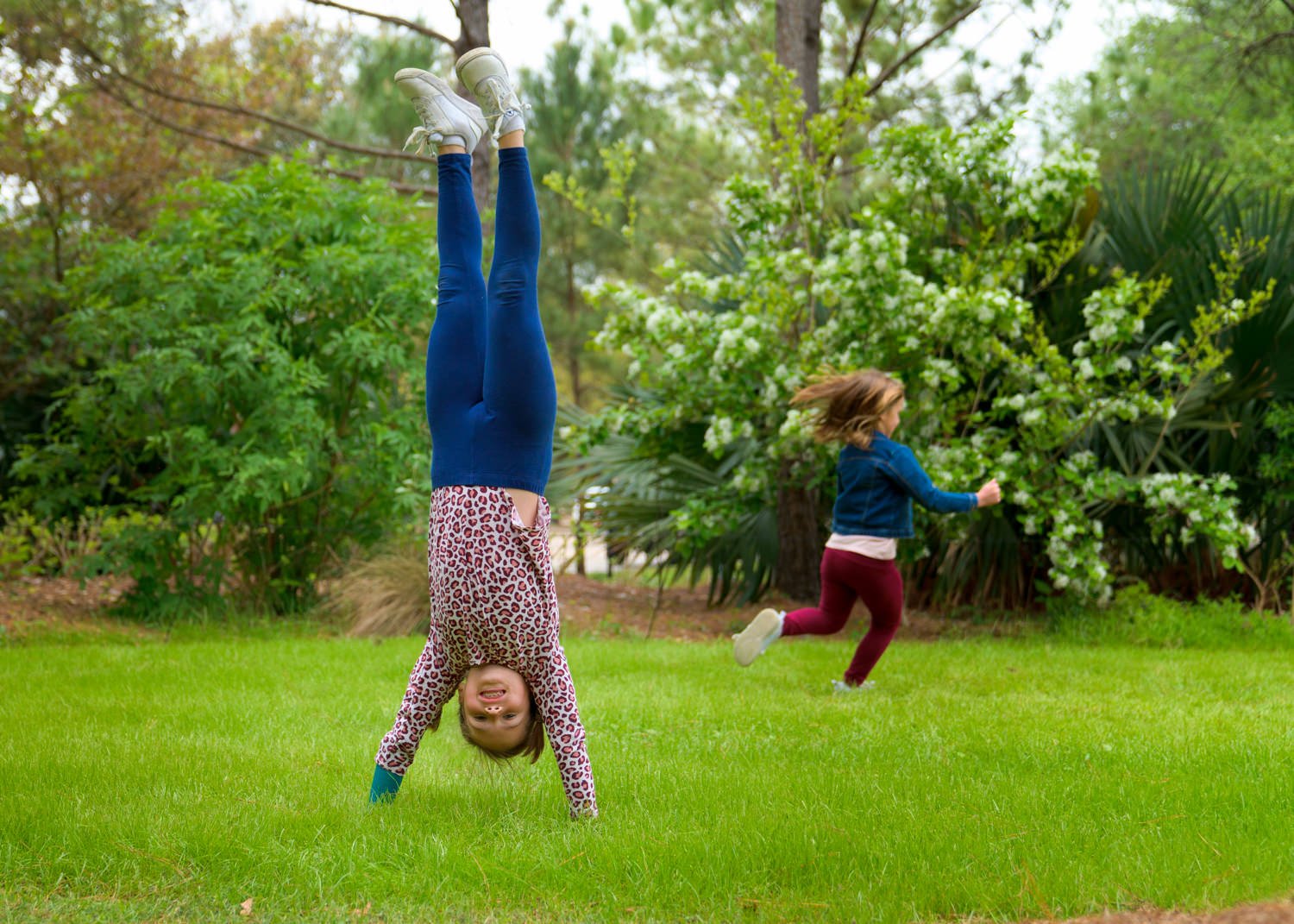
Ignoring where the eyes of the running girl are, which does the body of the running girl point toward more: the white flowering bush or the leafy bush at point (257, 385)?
the white flowering bush

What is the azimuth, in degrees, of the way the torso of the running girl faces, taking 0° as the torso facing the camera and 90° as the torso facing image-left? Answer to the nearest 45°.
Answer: approximately 225°

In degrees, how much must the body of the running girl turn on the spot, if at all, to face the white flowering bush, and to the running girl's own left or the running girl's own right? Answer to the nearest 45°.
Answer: approximately 45° to the running girl's own left

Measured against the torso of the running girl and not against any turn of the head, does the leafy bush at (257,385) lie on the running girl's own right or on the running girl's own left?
on the running girl's own left
